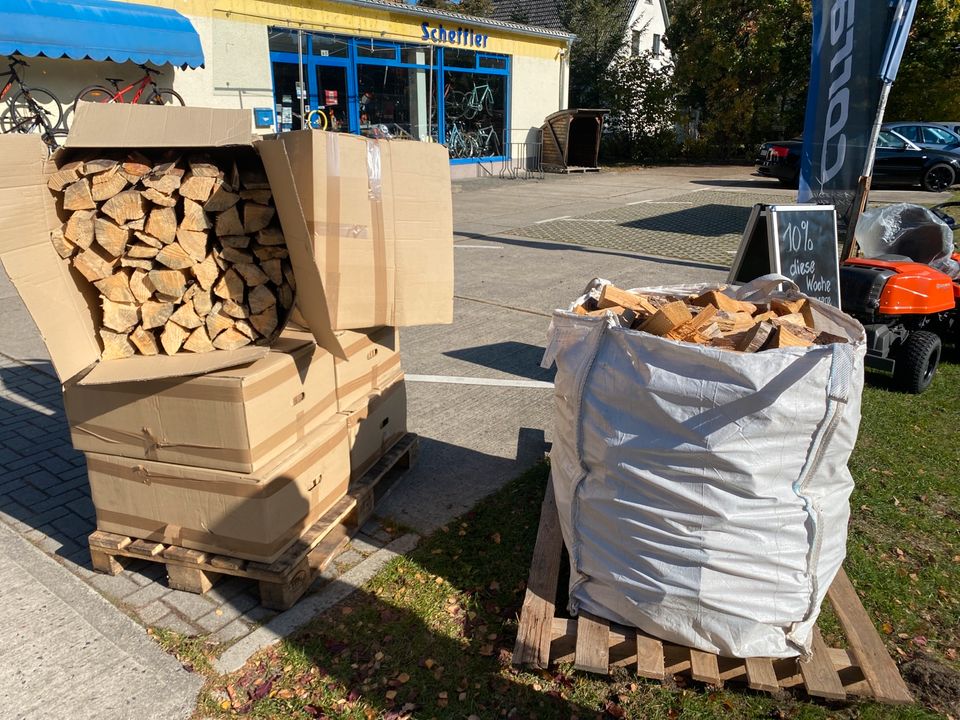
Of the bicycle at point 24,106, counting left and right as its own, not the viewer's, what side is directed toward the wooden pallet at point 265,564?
right

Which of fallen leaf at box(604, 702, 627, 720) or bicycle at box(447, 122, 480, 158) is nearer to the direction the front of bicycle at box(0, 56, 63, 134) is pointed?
the bicycle

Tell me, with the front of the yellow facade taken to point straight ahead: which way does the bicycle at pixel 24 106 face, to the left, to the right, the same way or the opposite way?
to the left

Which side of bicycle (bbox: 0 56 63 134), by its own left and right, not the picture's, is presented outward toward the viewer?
right

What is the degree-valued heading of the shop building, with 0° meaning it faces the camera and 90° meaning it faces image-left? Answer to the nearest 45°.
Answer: approximately 315°

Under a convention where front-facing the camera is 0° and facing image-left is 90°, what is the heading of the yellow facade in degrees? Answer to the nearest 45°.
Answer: approximately 315°
